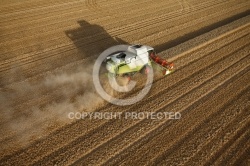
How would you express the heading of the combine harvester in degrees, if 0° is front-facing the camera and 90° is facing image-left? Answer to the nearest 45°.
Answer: approximately 225°
